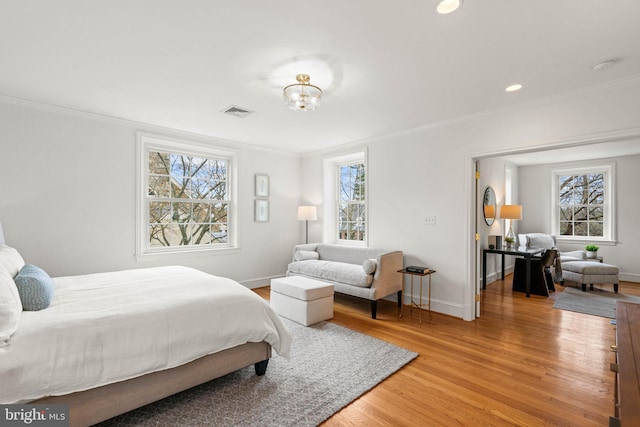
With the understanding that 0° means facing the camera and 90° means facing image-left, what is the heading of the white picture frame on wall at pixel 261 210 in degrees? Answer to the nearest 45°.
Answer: approximately 315°

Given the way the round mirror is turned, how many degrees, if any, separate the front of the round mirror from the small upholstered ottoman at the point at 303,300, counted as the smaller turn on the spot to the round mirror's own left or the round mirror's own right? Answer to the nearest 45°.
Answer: approximately 135° to the round mirror's own right

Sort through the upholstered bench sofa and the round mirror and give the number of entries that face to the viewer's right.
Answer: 1

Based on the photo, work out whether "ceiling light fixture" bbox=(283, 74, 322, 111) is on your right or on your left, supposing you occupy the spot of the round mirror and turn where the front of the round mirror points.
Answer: on your right

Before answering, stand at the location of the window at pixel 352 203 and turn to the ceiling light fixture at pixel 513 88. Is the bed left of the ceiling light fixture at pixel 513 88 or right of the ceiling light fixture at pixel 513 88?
right

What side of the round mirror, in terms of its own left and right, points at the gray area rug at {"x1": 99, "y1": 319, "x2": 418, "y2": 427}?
right

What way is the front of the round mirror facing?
to the viewer's right

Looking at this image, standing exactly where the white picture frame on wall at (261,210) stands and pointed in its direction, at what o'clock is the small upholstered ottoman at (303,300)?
The small upholstered ottoman is roughly at 1 o'clock from the white picture frame on wall.

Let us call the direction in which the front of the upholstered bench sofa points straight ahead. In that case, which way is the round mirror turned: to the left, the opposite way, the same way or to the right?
to the left

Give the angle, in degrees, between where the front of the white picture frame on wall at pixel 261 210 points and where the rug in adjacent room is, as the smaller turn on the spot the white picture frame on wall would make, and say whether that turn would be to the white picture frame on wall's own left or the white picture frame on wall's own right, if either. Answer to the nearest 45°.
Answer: approximately 45° to the white picture frame on wall's own left

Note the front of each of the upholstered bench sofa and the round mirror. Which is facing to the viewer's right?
the round mirror

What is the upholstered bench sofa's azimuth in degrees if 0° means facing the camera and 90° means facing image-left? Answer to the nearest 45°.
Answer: approximately 45°

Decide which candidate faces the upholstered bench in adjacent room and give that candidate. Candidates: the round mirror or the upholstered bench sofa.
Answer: the round mirror
